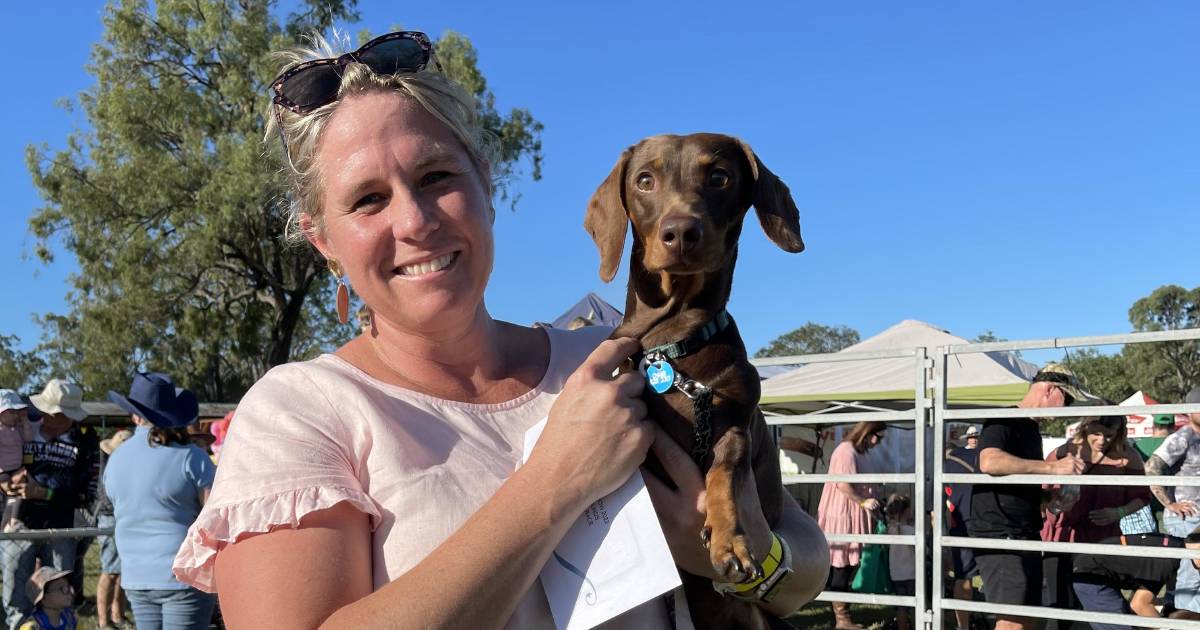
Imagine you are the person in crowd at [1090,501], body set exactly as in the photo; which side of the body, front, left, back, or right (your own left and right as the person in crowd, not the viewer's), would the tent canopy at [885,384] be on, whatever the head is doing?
right

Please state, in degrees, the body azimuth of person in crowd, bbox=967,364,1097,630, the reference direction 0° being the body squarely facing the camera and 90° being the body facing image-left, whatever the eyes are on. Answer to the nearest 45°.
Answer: approximately 270°

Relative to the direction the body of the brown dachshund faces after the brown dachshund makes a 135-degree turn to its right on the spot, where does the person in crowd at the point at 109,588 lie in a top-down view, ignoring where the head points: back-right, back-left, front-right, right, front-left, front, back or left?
front

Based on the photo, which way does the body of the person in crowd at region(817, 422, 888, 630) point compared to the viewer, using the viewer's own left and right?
facing to the right of the viewer

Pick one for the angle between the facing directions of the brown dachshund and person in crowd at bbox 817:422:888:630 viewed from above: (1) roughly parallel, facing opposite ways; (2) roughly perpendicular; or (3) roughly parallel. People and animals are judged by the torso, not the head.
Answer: roughly perpendicular

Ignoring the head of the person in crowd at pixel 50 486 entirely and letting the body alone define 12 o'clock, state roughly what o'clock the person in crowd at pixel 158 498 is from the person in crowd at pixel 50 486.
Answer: the person in crowd at pixel 158 498 is roughly at 10 o'clock from the person in crowd at pixel 50 486.
